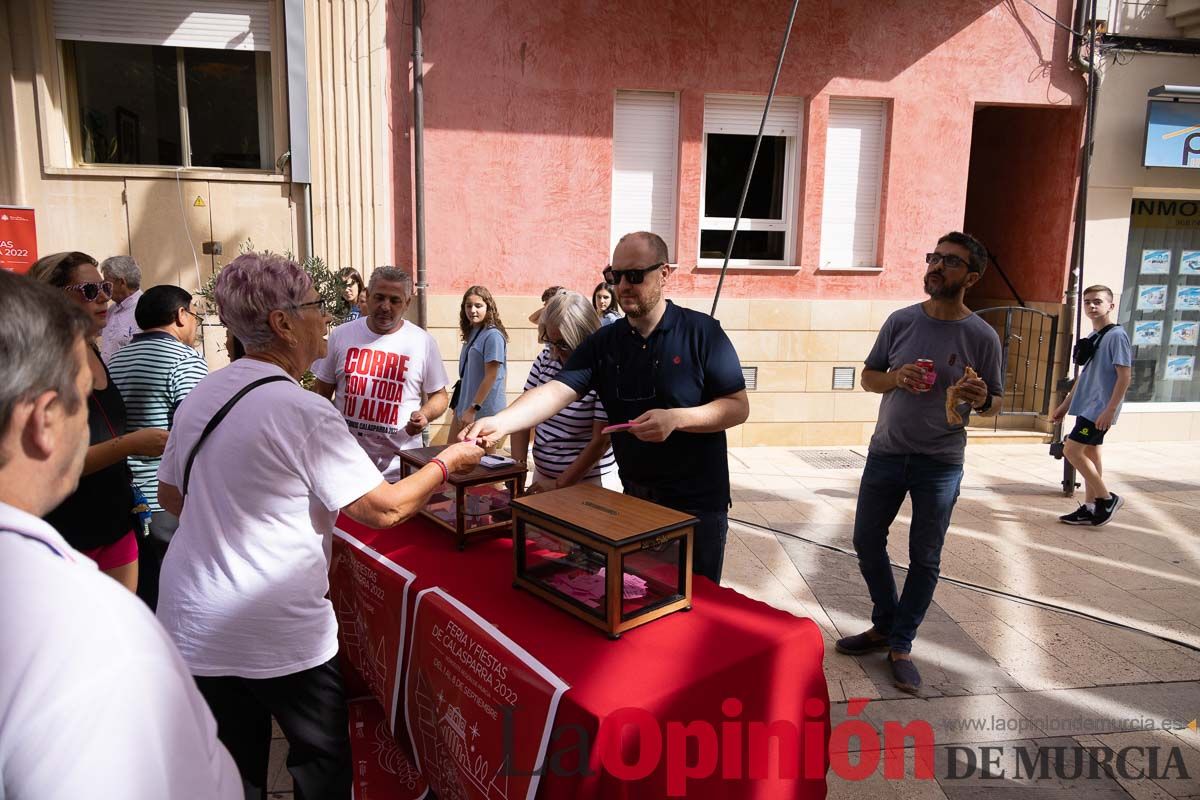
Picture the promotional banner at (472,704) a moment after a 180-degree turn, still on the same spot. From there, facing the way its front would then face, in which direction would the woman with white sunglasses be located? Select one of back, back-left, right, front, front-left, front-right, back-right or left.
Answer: left

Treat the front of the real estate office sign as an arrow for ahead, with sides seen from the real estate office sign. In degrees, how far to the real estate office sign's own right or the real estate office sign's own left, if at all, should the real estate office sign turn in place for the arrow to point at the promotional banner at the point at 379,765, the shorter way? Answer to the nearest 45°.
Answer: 0° — it already faces it

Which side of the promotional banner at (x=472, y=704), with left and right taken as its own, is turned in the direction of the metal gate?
back

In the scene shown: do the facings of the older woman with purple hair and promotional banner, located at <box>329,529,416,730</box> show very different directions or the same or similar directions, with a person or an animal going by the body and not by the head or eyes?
very different directions

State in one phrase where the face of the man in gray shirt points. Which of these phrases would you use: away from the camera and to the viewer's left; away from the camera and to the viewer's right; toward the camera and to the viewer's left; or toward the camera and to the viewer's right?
toward the camera and to the viewer's left

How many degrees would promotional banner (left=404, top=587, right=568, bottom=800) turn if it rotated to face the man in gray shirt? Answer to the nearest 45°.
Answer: approximately 180°

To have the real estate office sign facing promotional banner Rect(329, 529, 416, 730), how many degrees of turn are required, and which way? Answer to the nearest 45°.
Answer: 0° — it already faces it

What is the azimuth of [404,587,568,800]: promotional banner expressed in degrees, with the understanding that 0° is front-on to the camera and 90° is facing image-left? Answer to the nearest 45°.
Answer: approximately 45°

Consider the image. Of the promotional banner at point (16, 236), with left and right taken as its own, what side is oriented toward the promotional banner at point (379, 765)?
front

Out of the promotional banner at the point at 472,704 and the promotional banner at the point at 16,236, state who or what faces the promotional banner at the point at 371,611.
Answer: the promotional banner at the point at 16,236

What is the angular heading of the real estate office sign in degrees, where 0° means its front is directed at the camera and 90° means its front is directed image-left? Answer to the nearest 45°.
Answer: approximately 0°

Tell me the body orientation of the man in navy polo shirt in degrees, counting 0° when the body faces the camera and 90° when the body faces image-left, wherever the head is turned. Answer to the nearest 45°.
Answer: approximately 45°

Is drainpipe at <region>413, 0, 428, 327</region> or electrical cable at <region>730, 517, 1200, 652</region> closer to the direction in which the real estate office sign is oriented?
the electrical cable

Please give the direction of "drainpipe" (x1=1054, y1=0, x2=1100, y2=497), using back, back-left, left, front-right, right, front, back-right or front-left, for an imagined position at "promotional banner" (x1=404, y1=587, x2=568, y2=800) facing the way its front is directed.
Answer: back
